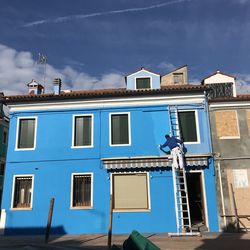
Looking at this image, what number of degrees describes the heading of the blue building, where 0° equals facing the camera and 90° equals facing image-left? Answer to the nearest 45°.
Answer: approximately 0°
